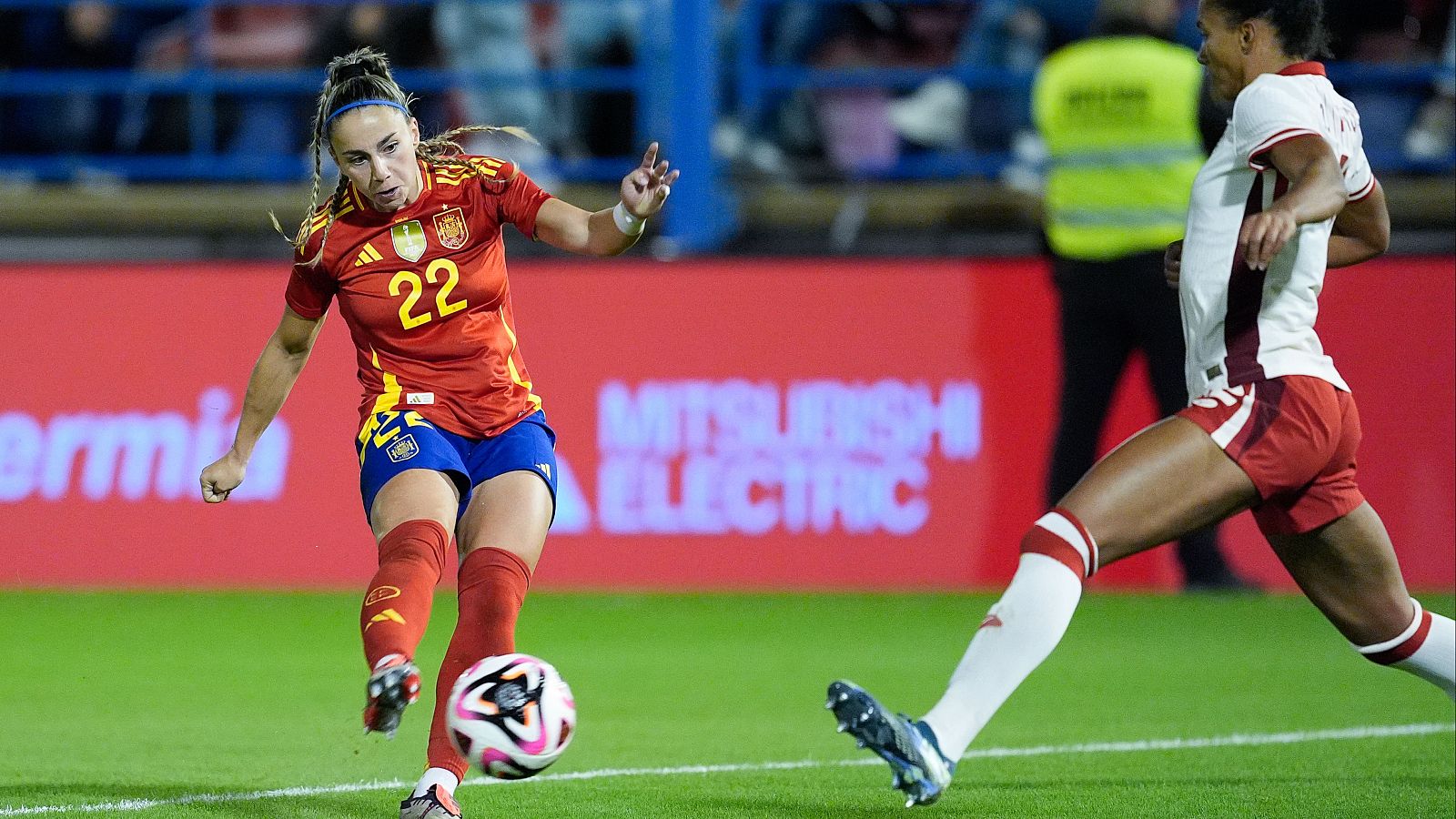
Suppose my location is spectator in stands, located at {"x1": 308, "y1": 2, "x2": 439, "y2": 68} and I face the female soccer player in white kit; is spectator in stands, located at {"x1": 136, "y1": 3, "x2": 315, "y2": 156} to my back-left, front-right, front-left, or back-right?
back-right

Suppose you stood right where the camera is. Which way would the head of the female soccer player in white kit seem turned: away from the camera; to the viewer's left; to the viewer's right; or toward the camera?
to the viewer's left

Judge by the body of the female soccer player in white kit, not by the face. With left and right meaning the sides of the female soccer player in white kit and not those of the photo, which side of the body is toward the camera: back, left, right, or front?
left

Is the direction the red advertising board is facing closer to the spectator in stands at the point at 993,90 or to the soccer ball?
the soccer ball

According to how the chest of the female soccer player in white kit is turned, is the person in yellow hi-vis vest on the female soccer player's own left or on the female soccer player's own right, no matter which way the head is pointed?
on the female soccer player's own right

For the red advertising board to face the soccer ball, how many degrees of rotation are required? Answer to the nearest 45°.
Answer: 0° — it already faces it

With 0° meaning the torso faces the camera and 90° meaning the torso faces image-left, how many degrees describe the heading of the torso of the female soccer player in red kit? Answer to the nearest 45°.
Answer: approximately 0°

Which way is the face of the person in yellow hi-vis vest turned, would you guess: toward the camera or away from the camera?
away from the camera

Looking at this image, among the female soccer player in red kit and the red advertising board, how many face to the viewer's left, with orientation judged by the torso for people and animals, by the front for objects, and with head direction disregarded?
0

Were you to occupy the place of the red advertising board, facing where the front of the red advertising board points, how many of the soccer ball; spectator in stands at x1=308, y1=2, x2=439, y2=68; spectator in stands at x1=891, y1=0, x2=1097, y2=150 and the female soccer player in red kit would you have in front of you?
2

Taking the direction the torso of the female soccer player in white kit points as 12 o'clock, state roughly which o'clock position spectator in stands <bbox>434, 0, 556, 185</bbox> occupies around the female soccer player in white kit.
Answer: The spectator in stands is roughly at 2 o'clock from the female soccer player in white kit.

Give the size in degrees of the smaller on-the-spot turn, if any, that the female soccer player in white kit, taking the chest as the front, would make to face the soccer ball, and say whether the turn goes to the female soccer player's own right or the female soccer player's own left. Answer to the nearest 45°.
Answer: approximately 45° to the female soccer player's own left
